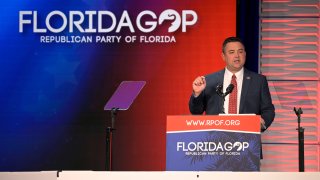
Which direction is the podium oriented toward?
toward the camera

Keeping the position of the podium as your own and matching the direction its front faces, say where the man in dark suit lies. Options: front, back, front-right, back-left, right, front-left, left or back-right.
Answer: back

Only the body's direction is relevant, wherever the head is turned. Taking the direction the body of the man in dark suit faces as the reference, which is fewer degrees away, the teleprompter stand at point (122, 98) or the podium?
the podium

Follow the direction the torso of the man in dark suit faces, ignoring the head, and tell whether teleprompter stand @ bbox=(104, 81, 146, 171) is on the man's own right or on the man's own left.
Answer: on the man's own right

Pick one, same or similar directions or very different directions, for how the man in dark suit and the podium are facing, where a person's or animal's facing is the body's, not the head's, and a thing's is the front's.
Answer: same or similar directions

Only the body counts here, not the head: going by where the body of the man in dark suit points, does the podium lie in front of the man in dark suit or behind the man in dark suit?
in front

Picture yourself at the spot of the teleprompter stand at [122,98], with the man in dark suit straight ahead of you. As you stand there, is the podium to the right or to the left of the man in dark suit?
right

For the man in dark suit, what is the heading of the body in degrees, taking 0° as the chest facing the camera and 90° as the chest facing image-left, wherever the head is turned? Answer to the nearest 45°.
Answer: approximately 0°

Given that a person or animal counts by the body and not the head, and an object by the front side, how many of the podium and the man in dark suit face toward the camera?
2
